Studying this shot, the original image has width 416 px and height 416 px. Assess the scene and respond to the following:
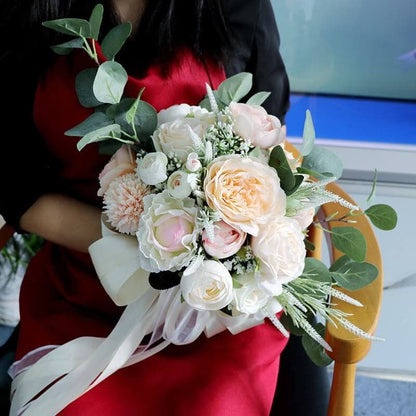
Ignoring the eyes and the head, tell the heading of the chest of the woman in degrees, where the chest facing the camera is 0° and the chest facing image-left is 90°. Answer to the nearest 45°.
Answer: approximately 0°
